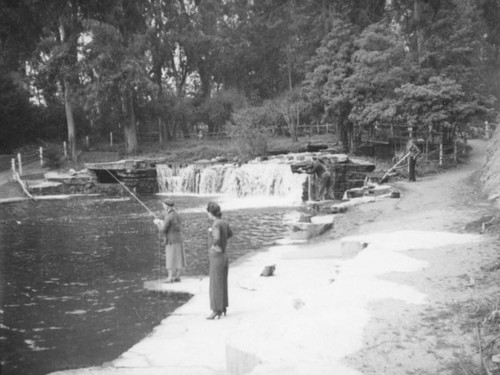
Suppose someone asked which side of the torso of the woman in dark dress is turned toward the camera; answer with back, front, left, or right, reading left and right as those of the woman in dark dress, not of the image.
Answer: left

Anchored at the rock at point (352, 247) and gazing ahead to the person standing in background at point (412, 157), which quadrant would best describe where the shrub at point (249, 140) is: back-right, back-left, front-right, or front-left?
front-left

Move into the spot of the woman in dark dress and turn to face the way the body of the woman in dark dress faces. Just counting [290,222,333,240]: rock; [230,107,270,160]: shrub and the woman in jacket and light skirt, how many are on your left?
0

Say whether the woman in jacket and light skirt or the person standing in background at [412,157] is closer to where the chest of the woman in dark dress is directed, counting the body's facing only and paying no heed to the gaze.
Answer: the woman in jacket and light skirt

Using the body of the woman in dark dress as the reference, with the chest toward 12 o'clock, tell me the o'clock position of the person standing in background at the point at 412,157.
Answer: The person standing in background is roughly at 4 o'clock from the woman in dark dress.

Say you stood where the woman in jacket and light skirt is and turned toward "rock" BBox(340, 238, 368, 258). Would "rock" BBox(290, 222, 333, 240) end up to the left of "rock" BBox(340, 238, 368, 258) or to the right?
left

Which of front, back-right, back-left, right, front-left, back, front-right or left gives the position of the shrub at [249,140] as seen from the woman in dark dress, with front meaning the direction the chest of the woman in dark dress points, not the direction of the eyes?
right

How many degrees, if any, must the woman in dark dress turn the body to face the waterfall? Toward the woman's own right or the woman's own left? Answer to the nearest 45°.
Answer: approximately 90° to the woman's own right

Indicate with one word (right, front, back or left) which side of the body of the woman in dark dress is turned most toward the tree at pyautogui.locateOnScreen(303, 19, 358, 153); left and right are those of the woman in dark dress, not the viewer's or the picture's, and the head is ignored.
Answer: right

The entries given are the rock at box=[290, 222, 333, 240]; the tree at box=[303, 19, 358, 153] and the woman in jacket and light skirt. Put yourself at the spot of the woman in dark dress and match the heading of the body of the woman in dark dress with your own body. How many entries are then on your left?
0

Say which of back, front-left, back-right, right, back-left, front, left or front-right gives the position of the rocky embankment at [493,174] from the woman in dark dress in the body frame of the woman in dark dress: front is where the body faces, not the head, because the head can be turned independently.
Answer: back-right
